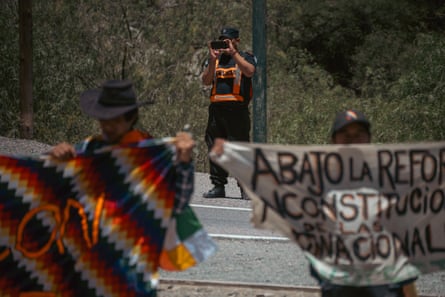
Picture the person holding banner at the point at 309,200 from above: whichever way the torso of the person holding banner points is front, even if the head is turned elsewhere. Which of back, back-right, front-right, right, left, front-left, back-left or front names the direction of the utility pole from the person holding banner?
back

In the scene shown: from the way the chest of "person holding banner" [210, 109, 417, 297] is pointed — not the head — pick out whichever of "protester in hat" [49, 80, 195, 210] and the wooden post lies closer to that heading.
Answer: the protester in hat

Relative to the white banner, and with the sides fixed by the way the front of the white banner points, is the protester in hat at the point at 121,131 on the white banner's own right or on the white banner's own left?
on the white banner's own right

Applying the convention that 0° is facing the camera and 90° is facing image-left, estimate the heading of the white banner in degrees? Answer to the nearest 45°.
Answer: approximately 0°

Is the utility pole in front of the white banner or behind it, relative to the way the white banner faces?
behind

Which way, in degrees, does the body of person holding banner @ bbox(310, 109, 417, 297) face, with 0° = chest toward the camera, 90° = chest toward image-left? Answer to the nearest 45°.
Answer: approximately 0°

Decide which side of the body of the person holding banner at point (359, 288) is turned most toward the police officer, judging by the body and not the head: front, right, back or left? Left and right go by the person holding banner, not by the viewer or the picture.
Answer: back
